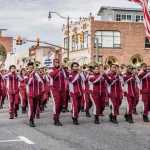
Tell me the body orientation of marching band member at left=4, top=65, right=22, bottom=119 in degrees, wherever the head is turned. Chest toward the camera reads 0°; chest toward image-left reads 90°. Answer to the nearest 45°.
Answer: approximately 0°

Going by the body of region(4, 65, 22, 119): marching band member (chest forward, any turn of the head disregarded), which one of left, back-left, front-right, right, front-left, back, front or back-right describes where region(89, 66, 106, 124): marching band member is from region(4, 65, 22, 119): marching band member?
front-left

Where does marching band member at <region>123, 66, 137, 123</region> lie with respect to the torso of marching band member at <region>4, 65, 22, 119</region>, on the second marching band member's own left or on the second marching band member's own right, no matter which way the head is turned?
on the second marching band member's own left

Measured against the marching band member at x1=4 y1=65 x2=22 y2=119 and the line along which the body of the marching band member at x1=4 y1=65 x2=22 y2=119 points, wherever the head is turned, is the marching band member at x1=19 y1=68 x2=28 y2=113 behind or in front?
behind

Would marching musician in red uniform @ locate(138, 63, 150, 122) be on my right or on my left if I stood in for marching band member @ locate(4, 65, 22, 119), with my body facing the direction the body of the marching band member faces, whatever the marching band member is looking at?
on my left

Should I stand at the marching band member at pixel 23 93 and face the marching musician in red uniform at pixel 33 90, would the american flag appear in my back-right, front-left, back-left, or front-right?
front-left

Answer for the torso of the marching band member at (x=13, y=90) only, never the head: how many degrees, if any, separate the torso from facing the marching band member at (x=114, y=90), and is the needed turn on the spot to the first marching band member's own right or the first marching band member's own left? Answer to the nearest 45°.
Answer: approximately 45° to the first marching band member's own left
